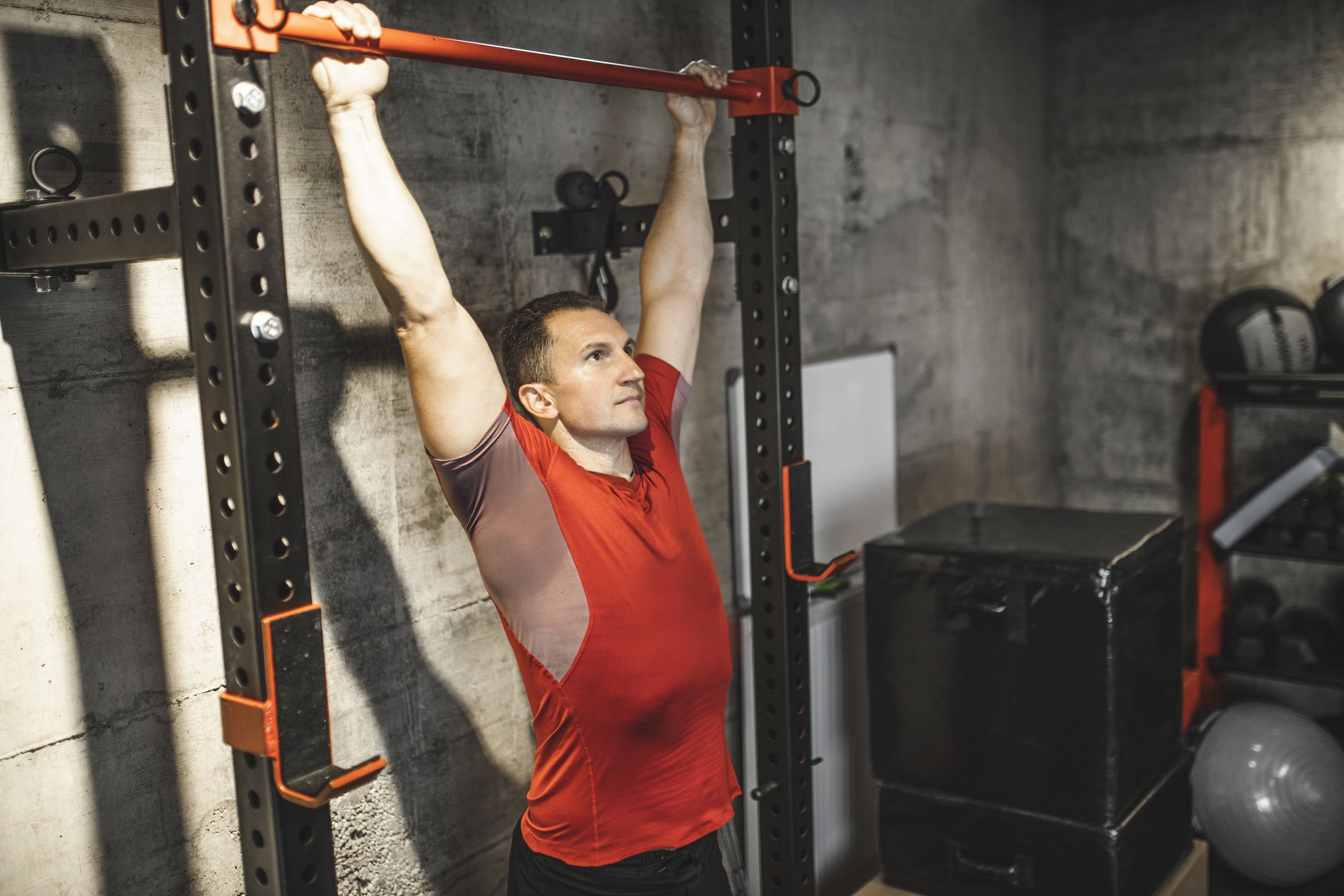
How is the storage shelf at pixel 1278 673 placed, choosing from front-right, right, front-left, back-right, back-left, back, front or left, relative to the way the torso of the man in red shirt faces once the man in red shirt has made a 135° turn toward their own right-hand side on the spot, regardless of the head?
back-right

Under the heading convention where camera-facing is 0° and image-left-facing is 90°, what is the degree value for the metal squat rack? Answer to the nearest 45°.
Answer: approximately 315°

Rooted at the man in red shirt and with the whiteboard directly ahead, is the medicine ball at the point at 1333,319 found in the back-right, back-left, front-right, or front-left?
front-right

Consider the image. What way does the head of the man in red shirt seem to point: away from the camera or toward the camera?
toward the camera

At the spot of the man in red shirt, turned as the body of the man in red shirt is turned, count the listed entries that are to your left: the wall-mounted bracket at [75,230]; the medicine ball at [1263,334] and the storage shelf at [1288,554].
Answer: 2

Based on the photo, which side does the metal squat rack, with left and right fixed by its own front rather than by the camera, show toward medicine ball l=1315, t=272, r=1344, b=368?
left

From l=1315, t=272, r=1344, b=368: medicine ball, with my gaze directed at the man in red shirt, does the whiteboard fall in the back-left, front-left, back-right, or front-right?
front-right

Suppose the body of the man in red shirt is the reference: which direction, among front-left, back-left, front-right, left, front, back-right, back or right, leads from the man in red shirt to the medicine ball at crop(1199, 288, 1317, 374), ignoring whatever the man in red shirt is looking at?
left

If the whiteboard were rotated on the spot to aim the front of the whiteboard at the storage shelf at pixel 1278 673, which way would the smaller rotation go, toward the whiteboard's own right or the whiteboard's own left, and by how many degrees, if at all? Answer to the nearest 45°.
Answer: approximately 45° to the whiteboard's own left

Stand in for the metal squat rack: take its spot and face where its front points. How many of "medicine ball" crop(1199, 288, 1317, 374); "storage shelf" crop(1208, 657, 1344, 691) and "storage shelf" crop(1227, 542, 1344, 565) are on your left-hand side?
3

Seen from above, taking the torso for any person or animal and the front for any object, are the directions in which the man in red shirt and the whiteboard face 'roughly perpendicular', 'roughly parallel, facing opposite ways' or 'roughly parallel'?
roughly parallel

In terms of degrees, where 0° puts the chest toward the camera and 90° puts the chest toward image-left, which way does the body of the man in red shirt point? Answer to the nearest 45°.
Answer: approximately 315°

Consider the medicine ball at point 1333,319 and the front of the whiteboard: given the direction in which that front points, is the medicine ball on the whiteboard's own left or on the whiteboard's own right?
on the whiteboard's own left

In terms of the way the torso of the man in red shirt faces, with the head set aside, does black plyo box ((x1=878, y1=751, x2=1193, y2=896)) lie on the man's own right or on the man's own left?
on the man's own left

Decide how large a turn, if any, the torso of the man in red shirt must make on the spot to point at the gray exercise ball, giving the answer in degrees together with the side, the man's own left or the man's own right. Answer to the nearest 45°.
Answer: approximately 90° to the man's own left

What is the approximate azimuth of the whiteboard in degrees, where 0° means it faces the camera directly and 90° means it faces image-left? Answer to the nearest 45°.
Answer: approximately 315°
